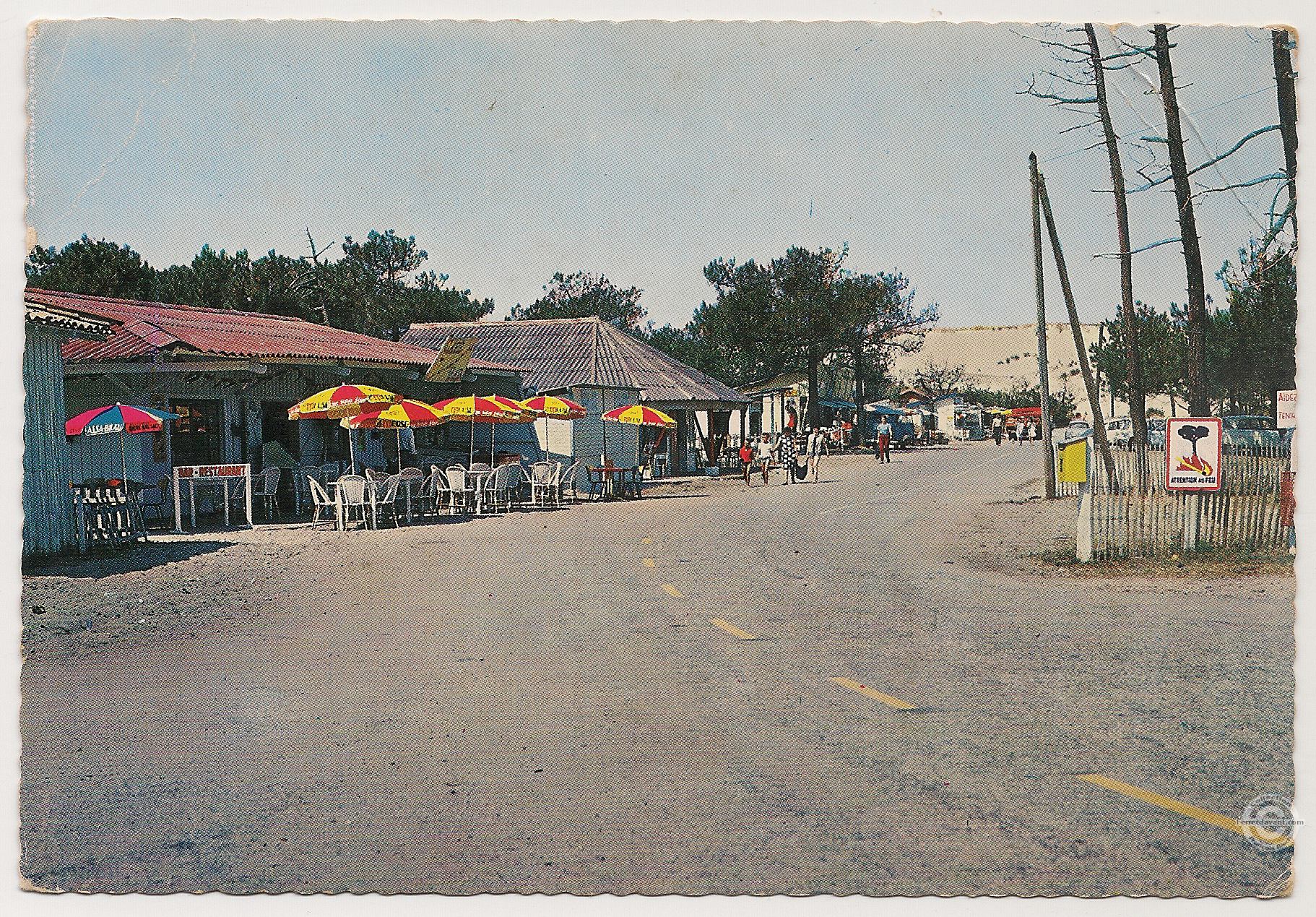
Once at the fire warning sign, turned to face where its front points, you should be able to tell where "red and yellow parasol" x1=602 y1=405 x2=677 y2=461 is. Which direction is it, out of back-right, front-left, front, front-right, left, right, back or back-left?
back-right

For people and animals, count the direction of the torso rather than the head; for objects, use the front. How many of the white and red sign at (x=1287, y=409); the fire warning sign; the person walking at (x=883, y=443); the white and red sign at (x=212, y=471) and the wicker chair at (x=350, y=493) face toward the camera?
4

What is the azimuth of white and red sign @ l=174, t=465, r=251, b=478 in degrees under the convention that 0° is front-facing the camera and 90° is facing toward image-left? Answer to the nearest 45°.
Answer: approximately 0°

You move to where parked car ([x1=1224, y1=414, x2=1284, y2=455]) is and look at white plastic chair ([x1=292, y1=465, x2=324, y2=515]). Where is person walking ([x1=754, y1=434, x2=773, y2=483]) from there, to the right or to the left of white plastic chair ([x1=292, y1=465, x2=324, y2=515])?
right

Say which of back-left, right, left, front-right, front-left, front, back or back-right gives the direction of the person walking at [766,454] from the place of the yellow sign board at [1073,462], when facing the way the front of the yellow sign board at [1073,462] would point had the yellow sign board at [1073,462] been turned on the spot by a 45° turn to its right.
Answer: front-right

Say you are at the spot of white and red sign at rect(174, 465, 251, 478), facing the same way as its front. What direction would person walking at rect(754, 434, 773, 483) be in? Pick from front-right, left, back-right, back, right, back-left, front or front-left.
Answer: back-left

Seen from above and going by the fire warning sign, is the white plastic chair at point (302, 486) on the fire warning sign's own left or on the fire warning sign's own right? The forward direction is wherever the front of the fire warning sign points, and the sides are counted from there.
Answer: on the fire warning sign's own right
